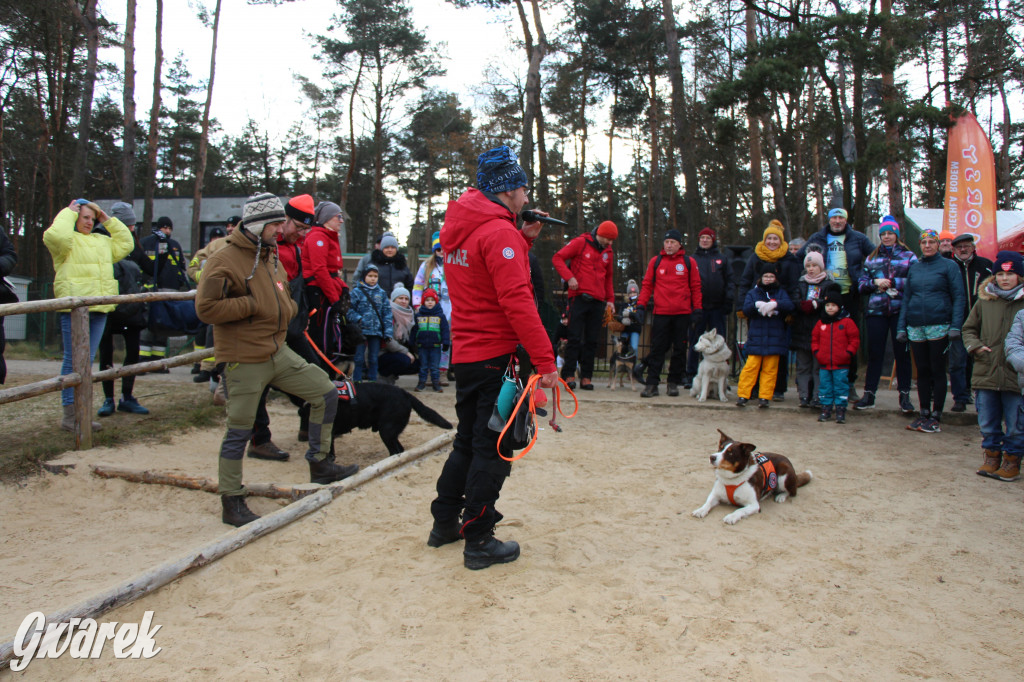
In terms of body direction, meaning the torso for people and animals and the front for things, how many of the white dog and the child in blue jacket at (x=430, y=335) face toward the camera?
2

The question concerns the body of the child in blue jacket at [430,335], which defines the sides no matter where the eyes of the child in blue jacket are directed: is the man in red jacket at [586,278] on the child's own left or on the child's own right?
on the child's own left

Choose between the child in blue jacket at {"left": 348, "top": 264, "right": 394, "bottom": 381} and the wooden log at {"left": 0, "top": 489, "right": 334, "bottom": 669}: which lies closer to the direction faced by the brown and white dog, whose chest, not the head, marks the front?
the wooden log
